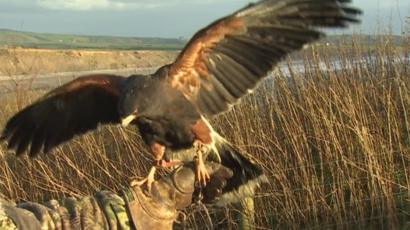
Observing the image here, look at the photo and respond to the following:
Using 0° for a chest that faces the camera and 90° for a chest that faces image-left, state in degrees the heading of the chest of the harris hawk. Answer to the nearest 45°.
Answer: approximately 45°
